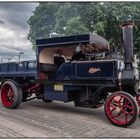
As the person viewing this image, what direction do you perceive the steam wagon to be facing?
facing the viewer and to the right of the viewer
